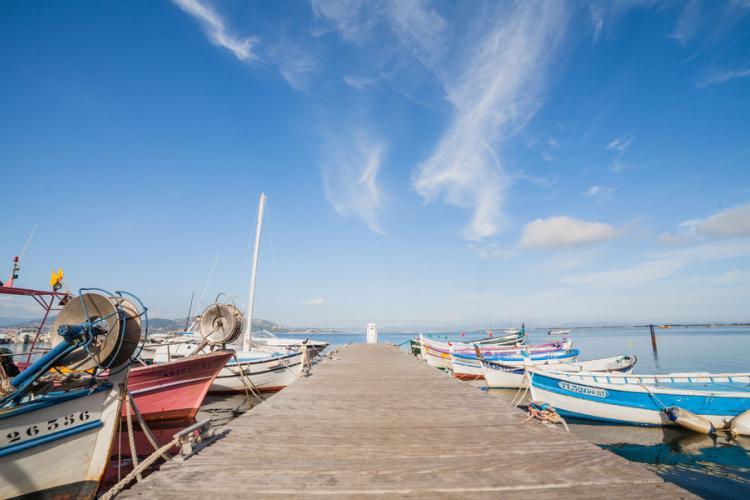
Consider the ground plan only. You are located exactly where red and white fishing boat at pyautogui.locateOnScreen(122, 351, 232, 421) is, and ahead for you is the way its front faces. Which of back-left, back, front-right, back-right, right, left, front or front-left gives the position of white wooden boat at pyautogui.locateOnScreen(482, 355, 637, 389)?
front

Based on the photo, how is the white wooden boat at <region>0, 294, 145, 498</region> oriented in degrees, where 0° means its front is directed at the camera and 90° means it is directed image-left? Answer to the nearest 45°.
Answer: approximately 270°

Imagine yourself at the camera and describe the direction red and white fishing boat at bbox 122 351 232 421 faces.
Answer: facing to the right of the viewer

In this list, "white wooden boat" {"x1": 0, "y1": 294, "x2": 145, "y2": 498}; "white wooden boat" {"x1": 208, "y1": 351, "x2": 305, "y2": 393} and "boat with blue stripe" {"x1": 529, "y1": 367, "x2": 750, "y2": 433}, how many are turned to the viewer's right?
2

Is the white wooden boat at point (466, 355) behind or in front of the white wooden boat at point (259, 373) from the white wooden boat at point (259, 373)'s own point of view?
in front

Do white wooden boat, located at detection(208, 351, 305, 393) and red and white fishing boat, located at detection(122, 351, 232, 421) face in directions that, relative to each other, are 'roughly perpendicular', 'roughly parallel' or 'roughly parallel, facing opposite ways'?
roughly parallel

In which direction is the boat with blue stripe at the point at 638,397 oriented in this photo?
to the viewer's left

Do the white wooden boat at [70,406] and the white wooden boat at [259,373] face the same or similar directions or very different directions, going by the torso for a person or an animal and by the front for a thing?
same or similar directions

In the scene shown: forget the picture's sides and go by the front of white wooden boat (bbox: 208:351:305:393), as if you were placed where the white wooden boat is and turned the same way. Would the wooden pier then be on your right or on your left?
on your right

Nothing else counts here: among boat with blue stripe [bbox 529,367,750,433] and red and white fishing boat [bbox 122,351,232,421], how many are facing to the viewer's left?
1

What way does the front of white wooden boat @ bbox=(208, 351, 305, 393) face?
to the viewer's right

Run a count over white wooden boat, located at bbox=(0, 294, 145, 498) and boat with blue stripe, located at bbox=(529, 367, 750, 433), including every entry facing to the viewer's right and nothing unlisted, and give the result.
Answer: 1

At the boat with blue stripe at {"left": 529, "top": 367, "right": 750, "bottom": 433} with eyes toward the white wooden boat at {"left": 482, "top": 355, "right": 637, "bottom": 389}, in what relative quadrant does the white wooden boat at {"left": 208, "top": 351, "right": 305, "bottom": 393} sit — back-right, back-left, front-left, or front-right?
front-left

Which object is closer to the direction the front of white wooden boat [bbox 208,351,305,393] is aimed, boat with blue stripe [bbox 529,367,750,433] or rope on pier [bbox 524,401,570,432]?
the boat with blue stripe

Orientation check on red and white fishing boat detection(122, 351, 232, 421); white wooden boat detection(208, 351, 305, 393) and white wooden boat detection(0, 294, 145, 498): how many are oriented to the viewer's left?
0
